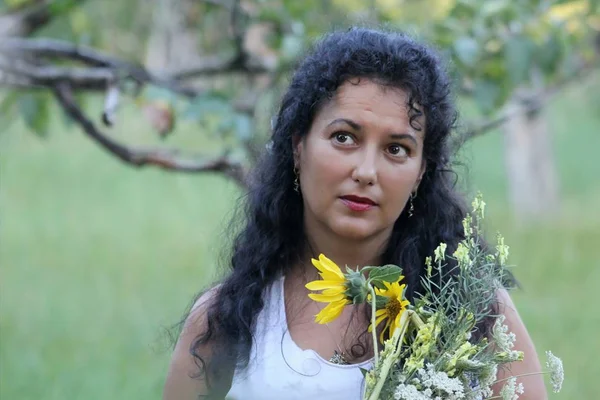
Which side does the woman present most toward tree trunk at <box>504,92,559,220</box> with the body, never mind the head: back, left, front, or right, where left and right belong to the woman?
back

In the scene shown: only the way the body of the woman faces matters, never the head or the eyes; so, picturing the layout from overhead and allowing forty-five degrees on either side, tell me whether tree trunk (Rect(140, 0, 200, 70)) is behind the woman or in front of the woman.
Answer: behind

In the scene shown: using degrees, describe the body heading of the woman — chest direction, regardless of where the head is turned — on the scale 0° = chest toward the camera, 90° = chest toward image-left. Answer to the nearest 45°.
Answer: approximately 0°
